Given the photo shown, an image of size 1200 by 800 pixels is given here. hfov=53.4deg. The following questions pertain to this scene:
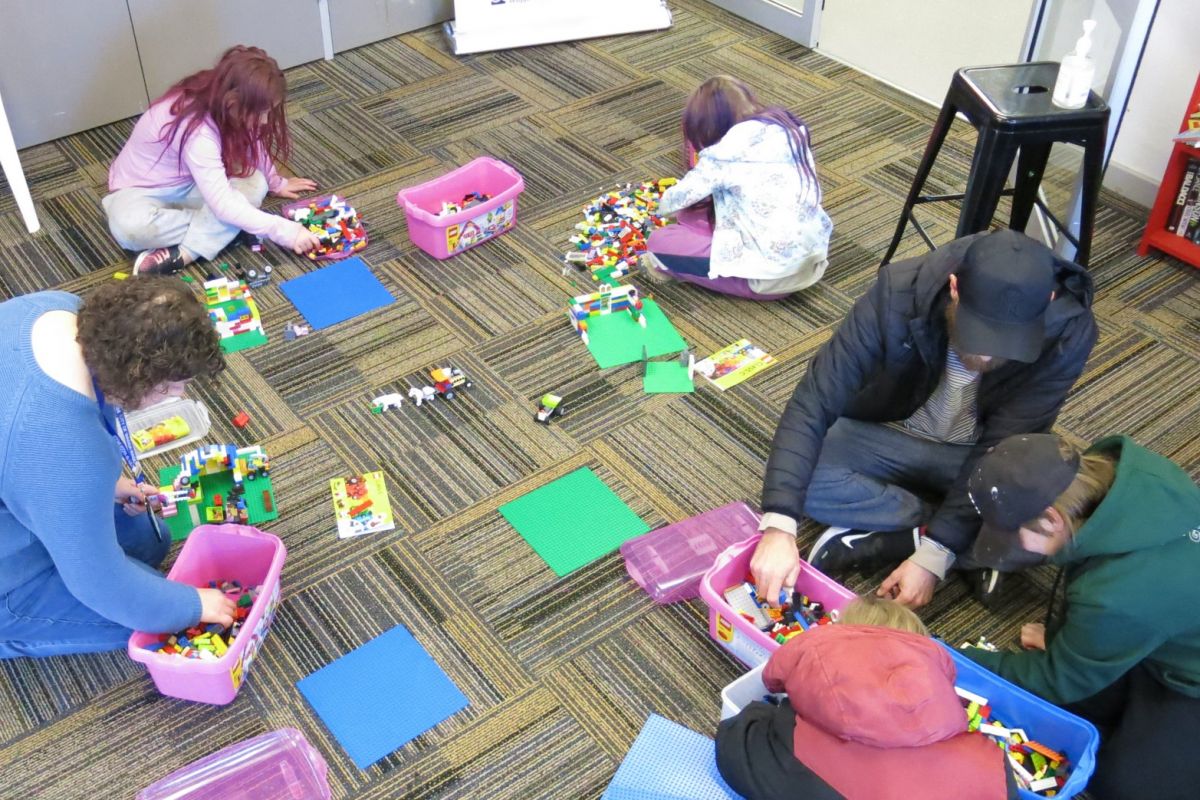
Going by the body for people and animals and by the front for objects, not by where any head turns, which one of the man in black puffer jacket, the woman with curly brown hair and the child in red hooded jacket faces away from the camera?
the child in red hooded jacket

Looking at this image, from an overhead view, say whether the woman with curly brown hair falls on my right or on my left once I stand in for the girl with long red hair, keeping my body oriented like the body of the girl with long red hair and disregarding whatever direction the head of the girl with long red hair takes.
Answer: on my right

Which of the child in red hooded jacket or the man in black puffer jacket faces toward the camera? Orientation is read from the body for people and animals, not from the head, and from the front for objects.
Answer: the man in black puffer jacket

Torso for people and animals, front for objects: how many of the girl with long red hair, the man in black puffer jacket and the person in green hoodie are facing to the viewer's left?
1

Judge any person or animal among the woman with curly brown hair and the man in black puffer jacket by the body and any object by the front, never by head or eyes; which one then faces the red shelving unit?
the woman with curly brown hair

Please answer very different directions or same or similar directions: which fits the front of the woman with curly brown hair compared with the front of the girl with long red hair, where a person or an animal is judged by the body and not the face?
same or similar directions

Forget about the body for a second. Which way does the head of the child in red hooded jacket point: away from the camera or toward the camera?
away from the camera

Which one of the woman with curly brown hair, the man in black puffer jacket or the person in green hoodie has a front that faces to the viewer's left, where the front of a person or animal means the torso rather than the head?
the person in green hoodie

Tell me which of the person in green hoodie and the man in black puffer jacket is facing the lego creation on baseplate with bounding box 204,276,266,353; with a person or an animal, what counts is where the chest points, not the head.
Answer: the person in green hoodie

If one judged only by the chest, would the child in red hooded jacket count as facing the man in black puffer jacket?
yes

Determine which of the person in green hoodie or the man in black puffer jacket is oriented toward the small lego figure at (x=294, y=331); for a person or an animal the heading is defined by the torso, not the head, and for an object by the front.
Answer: the person in green hoodie

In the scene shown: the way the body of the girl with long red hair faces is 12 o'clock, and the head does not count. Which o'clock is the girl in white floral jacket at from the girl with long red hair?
The girl in white floral jacket is roughly at 1 o'clock from the girl with long red hair.

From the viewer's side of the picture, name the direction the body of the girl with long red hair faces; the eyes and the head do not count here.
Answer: to the viewer's right

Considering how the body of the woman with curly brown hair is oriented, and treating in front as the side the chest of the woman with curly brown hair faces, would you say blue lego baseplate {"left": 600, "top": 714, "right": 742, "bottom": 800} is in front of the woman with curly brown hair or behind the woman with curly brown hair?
in front

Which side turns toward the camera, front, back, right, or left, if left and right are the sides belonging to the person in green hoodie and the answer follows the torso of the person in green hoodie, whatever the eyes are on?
left

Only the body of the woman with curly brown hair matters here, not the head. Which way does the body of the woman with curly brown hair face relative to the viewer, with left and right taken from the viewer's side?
facing to the right of the viewer

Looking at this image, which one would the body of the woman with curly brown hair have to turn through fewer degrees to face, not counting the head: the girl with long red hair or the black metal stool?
the black metal stool

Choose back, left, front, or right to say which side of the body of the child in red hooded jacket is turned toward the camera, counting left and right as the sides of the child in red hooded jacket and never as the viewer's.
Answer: back

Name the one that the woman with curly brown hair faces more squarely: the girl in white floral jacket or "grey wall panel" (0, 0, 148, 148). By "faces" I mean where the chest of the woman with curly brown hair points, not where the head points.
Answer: the girl in white floral jacket

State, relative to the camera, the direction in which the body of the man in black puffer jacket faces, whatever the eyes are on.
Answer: toward the camera

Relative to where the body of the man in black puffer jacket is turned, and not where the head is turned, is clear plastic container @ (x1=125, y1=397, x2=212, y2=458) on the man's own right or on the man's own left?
on the man's own right

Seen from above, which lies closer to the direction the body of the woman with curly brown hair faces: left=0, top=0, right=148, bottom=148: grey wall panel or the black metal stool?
the black metal stool
